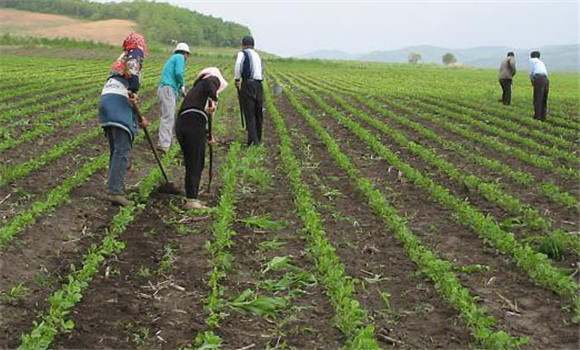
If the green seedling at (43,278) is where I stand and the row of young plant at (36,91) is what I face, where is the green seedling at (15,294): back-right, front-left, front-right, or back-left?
back-left

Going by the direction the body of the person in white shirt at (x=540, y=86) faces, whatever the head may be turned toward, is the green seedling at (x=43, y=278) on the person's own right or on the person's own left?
on the person's own left

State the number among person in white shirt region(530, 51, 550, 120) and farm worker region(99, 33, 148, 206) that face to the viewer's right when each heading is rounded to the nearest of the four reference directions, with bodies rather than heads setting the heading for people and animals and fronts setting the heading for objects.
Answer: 1

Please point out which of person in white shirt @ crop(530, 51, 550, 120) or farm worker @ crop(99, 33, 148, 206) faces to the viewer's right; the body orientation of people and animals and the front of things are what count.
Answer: the farm worker

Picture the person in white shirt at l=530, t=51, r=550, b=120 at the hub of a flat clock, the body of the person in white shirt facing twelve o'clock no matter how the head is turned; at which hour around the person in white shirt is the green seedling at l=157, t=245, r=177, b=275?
The green seedling is roughly at 8 o'clock from the person in white shirt.

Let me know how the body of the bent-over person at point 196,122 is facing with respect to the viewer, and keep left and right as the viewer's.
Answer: facing to the right of the viewer

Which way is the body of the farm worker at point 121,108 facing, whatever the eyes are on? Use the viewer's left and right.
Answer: facing to the right of the viewer

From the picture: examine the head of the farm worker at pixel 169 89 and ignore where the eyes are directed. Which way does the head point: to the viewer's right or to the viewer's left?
to the viewer's right

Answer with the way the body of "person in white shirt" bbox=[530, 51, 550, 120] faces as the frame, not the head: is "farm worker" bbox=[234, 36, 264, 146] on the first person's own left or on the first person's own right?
on the first person's own left

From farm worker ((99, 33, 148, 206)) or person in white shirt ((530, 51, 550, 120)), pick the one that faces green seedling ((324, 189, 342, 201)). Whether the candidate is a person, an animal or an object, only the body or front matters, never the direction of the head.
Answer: the farm worker

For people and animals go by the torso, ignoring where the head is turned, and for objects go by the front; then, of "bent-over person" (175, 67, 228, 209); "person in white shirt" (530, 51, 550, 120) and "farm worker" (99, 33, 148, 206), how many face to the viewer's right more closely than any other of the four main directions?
2
